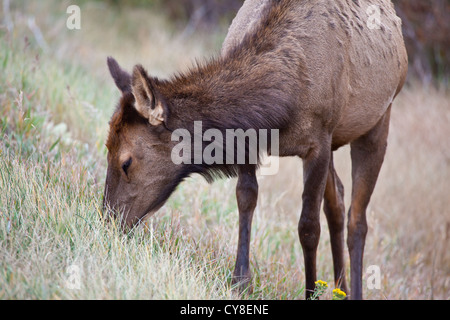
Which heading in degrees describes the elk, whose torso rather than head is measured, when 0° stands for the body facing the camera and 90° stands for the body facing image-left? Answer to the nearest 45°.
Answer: approximately 45°
